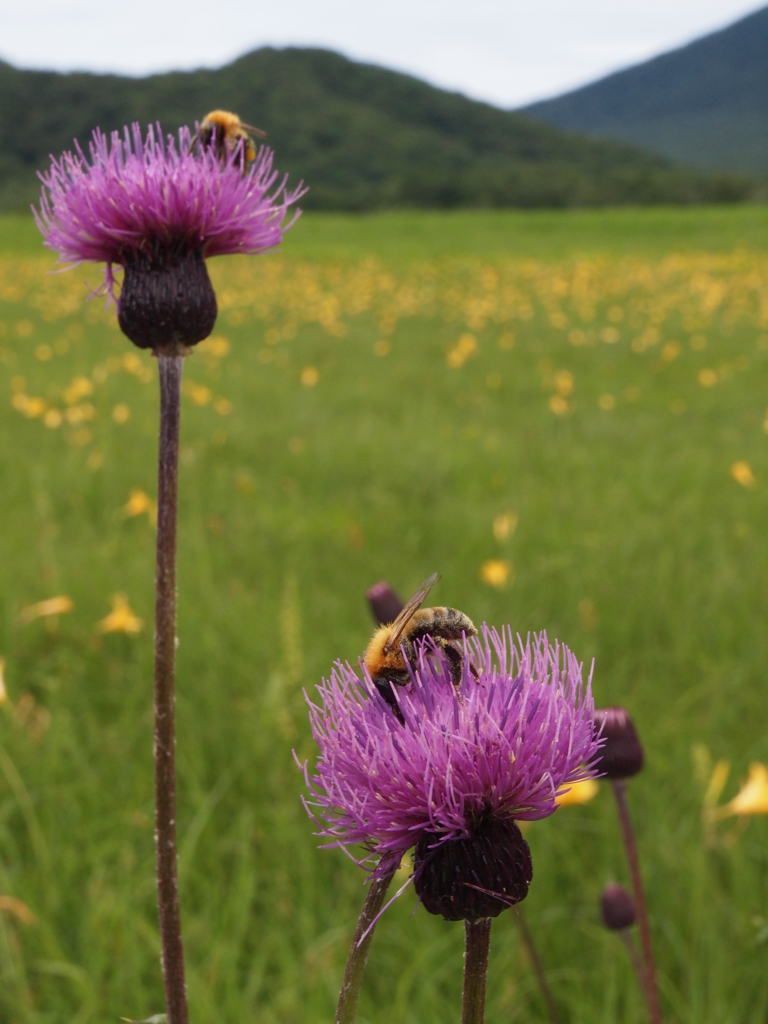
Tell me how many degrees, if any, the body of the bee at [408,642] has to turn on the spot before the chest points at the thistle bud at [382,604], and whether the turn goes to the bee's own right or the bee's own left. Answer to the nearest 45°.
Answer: approximately 90° to the bee's own right

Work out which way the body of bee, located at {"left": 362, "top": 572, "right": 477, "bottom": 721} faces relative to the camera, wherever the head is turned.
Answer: to the viewer's left
